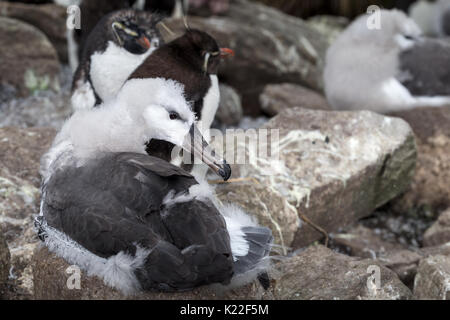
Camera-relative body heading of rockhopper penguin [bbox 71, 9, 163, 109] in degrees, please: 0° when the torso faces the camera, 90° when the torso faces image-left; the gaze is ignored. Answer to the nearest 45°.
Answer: approximately 315°

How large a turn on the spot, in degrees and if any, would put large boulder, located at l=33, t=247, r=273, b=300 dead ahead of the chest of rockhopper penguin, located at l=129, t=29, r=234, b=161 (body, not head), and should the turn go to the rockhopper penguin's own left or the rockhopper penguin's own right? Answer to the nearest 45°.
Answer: approximately 90° to the rockhopper penguin's own right

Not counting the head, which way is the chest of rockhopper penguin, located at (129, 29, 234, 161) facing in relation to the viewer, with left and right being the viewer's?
facing to the right of the viewer

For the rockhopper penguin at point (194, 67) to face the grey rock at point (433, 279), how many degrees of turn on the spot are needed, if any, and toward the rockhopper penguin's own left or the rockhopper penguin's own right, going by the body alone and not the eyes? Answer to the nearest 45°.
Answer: approximately 45° to the rockhopper penguin's own right

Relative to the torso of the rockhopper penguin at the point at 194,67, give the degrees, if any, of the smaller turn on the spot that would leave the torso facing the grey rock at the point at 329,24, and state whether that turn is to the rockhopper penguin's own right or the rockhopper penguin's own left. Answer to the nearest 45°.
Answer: approximately 90° to the rockhopper penguin's own left

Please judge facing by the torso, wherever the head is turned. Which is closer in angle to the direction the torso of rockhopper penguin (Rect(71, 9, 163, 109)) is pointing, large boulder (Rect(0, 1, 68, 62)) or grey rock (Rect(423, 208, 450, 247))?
the grey rock

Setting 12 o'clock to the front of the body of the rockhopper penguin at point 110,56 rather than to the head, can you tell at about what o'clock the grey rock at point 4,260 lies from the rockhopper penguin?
The grey rock is roughly at 2 o'clock from the rockhopper penguin.

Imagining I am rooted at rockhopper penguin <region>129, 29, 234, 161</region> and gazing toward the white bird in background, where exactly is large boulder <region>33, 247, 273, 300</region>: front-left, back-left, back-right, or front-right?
back-right

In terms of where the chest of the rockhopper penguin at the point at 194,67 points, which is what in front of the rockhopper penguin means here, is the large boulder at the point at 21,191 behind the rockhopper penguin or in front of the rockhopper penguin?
behind
